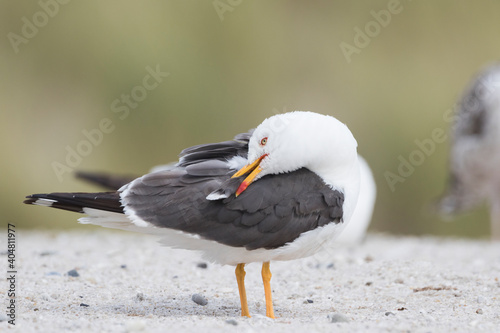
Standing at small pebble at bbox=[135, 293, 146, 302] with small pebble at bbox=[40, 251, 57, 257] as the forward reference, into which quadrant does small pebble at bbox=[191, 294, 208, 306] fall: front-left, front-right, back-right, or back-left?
back-right

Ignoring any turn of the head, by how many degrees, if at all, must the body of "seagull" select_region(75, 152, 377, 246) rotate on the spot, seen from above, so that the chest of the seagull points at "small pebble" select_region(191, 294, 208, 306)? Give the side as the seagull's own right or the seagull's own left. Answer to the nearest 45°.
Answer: approximately 135° to the seagull's own right

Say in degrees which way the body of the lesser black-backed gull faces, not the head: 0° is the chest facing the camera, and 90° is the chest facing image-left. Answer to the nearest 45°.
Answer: approximately 270°

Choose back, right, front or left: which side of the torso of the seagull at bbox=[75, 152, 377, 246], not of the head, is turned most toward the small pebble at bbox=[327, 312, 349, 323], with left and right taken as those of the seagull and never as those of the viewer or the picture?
right
